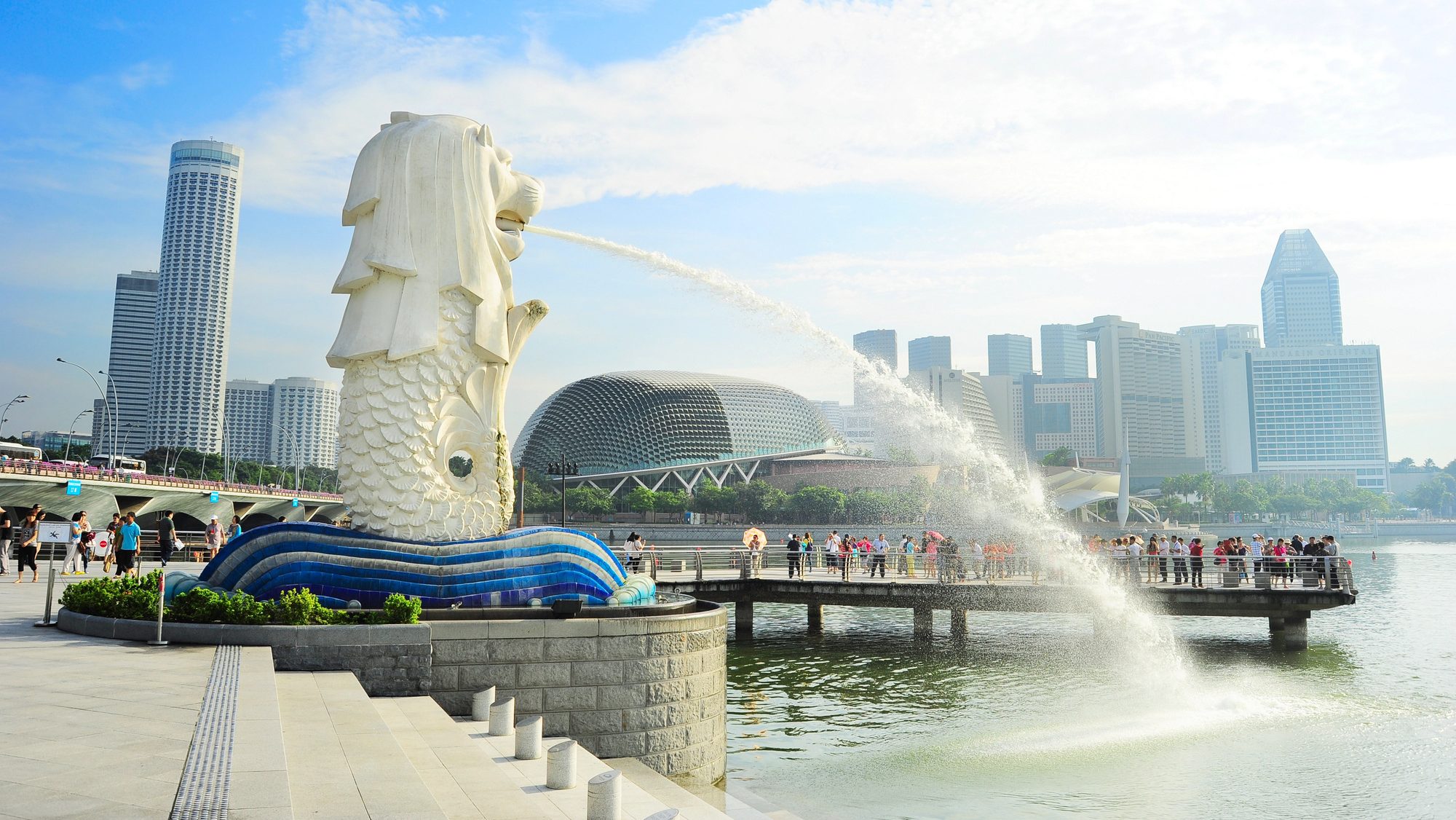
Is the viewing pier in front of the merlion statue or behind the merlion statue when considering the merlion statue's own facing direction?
in front

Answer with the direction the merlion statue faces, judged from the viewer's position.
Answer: facing to the right of the viewer

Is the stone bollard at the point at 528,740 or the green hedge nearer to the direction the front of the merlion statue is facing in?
the stone bollard

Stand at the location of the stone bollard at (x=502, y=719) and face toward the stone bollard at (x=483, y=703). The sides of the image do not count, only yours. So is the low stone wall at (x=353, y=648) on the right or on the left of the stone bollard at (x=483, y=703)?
left

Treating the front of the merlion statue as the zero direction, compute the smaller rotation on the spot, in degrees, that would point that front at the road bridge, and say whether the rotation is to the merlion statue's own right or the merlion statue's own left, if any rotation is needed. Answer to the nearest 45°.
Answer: approximately 90° to the merlion statue's own left

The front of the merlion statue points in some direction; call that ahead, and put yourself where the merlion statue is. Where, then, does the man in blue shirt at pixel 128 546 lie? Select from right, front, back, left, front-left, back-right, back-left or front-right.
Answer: back-left

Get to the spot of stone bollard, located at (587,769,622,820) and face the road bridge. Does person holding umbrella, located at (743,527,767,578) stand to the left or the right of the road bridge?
right

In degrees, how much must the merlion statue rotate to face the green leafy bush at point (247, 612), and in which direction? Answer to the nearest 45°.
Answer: approximately 135° to its right

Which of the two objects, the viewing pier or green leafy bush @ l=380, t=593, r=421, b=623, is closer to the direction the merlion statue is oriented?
the viewing pier

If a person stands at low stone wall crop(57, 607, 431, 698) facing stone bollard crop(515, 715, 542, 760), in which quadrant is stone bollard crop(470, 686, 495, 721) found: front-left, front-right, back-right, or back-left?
front-left

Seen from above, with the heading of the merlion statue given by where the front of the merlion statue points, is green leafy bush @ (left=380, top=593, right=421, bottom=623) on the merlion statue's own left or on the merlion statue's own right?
on the merlion statue's own right

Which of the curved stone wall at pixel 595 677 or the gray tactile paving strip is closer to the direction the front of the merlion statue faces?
the curved stone wall

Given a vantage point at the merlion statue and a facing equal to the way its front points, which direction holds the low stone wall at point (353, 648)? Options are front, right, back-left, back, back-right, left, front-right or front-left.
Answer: right
